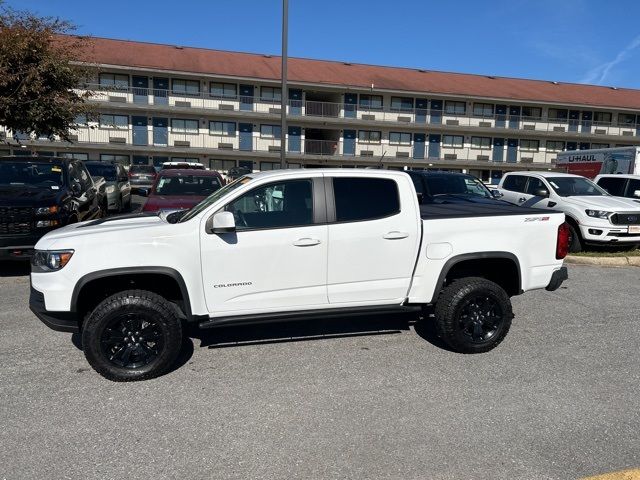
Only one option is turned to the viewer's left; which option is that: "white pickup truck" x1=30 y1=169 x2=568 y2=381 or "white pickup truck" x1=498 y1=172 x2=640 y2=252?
"white pickup truck" x1=30 y1=169 x2=568 y2=381

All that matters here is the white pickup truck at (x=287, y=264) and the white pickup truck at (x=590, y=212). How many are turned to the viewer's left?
1

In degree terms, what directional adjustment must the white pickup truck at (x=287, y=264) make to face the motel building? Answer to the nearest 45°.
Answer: approximately 90° to its right

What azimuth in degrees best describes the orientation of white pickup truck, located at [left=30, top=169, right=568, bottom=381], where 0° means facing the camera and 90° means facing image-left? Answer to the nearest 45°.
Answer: approximately 90°

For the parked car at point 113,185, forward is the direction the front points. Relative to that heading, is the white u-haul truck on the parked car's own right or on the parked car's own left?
on the parked car's own left

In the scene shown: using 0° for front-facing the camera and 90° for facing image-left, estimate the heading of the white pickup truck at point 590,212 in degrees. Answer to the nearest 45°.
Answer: approximately 315°

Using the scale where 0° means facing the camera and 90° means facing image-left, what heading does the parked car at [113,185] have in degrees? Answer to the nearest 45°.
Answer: approximately 45°

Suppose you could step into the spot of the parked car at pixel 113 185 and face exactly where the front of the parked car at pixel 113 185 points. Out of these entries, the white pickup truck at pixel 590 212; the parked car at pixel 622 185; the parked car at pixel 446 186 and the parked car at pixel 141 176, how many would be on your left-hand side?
3
